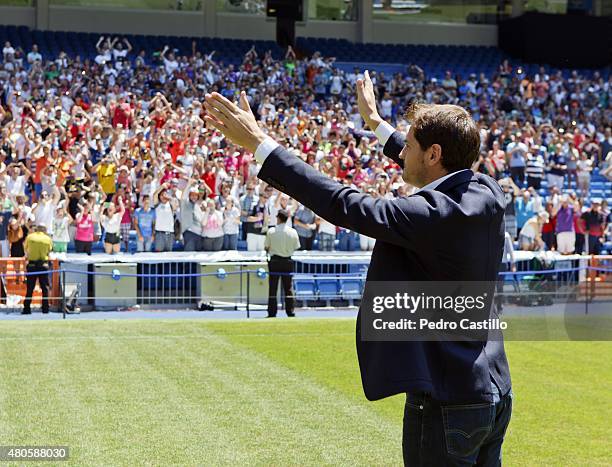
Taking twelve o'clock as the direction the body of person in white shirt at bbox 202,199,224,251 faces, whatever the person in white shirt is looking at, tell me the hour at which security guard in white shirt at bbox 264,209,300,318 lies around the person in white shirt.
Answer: The security guard in white shirt is roughly at 11 o'clock from the person in white shirt.

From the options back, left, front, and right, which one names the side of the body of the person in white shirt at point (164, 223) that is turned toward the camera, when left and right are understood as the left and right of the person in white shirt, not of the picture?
front

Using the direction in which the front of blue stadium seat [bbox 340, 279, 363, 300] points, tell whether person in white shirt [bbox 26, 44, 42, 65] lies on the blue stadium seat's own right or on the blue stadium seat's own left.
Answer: on the blue stadium seat's own right

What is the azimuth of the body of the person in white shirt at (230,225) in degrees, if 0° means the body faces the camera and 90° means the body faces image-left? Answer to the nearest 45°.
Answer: approximately 0°

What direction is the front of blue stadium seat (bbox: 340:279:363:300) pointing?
toward the camera

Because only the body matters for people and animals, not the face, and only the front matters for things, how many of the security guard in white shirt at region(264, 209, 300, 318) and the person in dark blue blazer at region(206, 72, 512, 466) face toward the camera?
0

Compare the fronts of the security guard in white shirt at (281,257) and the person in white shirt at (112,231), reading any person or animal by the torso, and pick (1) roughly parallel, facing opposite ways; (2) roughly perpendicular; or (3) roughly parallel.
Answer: roughly parallel, facing opposite ways

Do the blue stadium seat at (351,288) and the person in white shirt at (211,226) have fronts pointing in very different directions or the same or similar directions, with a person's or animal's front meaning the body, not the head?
same or similar directions

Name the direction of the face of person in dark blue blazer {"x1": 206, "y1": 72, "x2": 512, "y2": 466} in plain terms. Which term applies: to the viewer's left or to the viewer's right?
to the viewer's left

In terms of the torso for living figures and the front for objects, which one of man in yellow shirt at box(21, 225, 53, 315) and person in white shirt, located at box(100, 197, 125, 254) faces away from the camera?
the man in yellow shirt

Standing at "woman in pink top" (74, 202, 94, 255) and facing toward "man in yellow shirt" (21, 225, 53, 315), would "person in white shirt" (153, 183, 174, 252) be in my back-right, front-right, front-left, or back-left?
back-left

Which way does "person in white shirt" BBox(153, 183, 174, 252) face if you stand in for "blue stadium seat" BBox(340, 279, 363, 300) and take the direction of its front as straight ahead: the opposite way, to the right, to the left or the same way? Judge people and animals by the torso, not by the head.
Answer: the same way

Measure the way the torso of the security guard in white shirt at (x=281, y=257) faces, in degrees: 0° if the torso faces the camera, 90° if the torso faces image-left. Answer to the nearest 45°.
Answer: approximately 180°

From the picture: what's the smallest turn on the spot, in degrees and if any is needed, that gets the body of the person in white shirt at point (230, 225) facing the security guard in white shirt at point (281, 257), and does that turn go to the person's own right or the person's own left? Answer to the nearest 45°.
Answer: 0° — they already face them

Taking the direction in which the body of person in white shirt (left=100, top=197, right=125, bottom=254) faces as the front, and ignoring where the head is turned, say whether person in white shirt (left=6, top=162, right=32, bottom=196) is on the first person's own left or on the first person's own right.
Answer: on the first person's own right

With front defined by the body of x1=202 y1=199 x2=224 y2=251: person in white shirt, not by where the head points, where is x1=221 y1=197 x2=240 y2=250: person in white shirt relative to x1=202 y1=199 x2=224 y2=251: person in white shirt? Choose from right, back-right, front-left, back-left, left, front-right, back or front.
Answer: back-left
